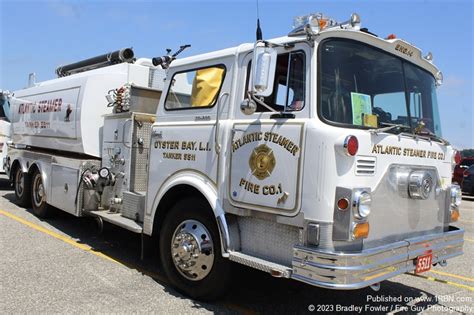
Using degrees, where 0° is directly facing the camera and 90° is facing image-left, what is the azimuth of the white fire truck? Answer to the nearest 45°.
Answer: approximately 315°
